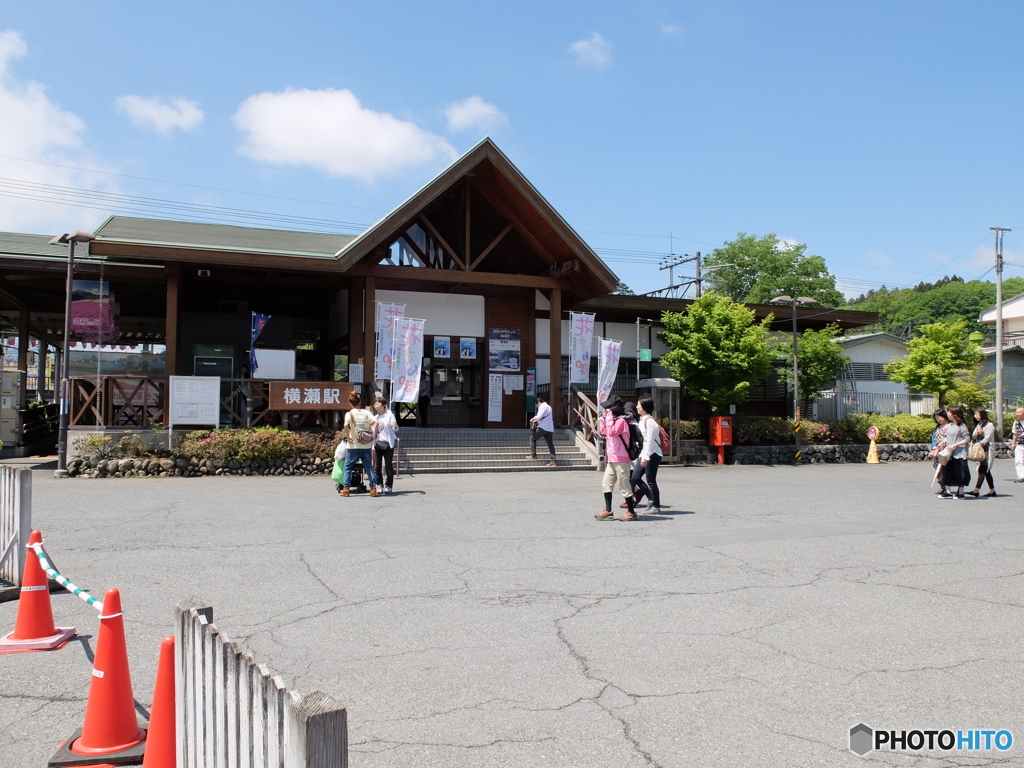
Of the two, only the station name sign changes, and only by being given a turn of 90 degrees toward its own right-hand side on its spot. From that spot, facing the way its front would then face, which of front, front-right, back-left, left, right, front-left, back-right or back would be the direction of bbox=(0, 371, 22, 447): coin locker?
front-right

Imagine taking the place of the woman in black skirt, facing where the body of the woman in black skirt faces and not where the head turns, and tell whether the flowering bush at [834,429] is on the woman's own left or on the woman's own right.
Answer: on the woman's own right

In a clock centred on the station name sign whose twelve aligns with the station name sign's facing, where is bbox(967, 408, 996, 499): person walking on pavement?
The person walking on pavement is roughly at 10 o'clock from the station name sign.

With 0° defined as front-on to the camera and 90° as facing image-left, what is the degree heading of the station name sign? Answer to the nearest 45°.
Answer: approximately 0°
